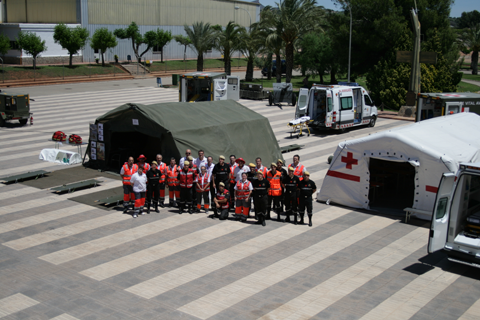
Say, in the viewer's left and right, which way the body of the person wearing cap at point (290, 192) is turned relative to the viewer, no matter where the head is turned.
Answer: facing the viewer

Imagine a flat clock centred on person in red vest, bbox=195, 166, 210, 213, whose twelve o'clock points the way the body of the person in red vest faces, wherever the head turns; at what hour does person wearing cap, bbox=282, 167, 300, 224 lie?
The person wearing cap is roughly at 10 o'clock from the person in red vest.

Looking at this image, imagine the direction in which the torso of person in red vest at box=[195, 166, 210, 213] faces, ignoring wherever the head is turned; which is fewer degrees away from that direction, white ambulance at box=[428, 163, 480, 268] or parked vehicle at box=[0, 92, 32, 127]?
the white ambulance

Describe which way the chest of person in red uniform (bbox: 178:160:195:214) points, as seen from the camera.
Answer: toward the camera

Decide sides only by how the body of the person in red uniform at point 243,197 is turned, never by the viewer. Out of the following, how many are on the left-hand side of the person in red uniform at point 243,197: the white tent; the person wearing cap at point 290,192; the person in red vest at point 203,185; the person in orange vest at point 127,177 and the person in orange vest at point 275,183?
3

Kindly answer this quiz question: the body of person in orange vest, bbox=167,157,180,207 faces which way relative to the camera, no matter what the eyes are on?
toward the camera

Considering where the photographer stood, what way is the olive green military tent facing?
facing the viewer and to the left of the viewer

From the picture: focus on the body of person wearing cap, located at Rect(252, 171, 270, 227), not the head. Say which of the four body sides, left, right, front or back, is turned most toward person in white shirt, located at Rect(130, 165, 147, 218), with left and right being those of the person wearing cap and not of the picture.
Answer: right

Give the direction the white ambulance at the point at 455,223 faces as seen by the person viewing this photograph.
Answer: facing away from the viewer and to the right of the viewer

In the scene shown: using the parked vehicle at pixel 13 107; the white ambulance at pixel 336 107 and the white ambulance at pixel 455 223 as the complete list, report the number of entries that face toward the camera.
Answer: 0

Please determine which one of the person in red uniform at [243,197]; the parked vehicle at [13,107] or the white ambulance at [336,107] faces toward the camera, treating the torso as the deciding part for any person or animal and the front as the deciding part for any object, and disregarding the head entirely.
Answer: the person in red uniform

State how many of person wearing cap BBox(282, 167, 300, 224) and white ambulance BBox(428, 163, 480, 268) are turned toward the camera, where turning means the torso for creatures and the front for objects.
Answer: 1

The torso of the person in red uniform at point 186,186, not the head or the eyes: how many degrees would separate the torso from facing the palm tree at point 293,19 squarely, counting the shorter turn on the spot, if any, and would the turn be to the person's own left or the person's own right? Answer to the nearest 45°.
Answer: approximately 180°

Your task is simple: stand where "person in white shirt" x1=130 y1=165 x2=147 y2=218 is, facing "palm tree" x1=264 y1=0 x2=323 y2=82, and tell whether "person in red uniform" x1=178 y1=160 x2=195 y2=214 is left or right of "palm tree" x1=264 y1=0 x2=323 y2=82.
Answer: right
